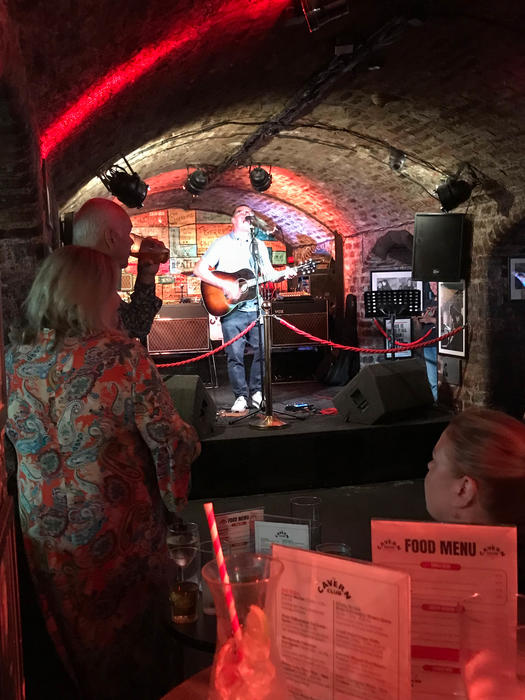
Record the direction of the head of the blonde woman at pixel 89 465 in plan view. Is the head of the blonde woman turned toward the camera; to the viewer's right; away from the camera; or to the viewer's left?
away from the camera

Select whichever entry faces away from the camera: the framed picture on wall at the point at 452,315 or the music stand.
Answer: the music stand

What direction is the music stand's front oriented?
away from the camera

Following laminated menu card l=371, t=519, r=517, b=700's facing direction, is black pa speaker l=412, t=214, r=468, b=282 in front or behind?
behind

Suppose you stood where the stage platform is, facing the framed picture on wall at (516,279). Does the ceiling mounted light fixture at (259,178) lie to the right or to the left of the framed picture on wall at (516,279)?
left

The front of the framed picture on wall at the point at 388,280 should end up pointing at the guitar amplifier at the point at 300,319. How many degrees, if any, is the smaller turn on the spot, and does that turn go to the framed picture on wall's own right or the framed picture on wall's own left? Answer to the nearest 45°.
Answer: approximately 90° to the framed picture on wall's own right

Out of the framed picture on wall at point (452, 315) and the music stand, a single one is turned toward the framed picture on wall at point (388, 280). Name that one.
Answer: the music stand

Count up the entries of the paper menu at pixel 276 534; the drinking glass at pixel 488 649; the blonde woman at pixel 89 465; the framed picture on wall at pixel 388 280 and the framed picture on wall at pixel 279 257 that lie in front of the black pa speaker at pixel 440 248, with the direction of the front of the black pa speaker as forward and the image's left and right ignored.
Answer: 3

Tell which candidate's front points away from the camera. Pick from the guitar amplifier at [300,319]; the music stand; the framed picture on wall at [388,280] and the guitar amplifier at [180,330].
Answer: the music stand

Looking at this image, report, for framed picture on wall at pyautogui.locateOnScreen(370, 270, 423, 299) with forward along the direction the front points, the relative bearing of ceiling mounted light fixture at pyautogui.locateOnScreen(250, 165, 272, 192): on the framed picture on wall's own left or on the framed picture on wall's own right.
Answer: on the framed picture on wall's own right
